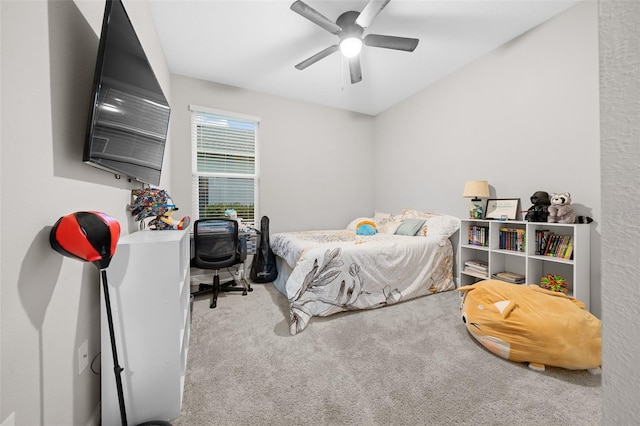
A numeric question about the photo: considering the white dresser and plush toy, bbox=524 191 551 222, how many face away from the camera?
0

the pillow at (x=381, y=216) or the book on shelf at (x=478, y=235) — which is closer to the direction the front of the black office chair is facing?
the pillow

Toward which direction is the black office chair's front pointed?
away from the camera

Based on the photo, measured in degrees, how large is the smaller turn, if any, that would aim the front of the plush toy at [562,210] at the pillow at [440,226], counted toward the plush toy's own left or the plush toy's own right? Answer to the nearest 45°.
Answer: approximately 45° to the plush toy's own right

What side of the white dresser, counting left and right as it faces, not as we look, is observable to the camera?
right

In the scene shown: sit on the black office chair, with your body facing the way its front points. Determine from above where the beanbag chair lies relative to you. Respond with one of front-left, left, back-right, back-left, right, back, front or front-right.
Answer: back-right

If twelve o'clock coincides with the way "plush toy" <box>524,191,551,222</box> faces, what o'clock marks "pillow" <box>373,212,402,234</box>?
The pillow is roughly at 2 o'clock from the plush toy.

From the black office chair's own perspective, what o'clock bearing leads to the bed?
The bed is roughly at 4 o'clock from the black office chair.

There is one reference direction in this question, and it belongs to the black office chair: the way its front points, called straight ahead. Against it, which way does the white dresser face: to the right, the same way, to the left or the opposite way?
to the right

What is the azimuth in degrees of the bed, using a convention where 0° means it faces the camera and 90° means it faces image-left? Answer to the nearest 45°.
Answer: approximately 45°

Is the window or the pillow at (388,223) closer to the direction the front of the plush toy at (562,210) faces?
the window

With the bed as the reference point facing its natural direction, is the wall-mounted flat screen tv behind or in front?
in front
